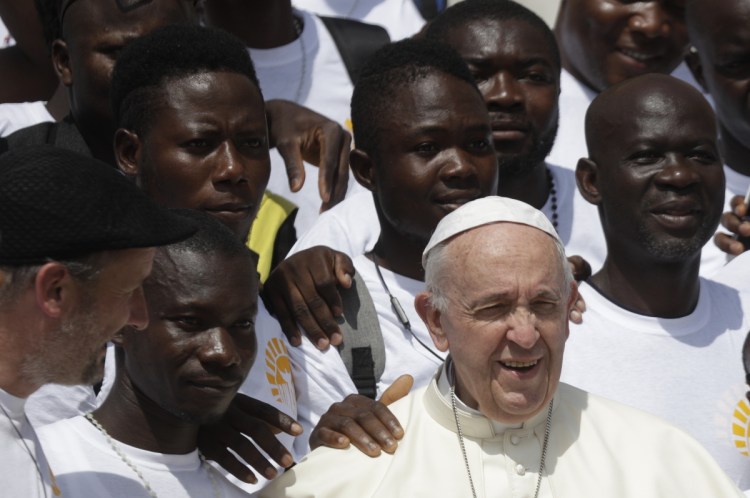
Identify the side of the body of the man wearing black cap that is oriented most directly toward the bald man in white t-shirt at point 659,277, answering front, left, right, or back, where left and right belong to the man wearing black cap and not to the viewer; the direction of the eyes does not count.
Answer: front

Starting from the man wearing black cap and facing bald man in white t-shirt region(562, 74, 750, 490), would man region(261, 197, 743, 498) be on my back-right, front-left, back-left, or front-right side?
front-right

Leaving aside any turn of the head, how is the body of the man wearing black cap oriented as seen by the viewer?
to the viewer's right

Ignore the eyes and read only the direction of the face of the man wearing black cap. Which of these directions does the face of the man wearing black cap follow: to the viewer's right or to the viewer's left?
to the viewer's right

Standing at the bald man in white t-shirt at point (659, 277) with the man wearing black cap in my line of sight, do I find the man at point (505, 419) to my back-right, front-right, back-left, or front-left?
front-left

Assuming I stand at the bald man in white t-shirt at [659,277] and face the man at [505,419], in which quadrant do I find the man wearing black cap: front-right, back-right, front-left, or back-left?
front-right

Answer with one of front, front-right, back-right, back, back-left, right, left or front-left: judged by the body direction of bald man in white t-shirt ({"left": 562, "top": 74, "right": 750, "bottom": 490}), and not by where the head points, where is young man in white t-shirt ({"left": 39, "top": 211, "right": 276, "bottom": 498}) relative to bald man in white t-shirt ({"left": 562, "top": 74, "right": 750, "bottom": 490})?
right

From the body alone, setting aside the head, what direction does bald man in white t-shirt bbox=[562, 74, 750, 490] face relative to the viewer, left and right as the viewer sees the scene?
facing the viewer and to the right of the viewer

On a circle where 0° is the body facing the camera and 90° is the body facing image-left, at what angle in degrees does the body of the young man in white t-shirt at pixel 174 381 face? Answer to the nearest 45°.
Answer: approximately 315°

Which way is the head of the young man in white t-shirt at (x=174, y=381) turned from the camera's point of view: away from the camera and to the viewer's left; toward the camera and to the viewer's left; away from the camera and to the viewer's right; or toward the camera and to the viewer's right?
toward the camera and to the viewer's right

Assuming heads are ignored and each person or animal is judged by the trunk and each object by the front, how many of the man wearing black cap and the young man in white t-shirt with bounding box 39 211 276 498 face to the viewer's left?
0

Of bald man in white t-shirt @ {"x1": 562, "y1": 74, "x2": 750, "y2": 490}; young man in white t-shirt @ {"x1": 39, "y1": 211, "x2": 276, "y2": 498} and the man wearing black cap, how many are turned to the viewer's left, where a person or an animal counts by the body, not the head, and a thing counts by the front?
0

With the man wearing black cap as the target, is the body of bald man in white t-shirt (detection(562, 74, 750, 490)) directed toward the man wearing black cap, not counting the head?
no

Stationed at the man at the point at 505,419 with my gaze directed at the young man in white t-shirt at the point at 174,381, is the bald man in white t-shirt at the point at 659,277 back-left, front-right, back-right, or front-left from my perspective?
back-right
